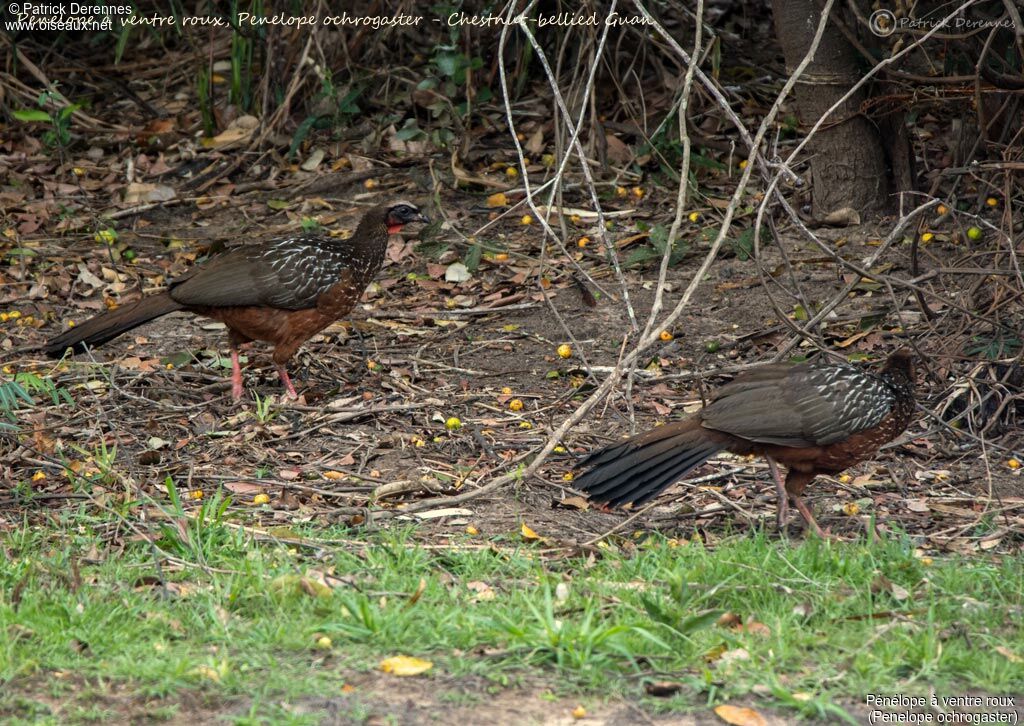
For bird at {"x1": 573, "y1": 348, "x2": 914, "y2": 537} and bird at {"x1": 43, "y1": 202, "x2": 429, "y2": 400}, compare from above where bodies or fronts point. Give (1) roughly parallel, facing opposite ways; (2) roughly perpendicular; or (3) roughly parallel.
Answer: roughly parallel

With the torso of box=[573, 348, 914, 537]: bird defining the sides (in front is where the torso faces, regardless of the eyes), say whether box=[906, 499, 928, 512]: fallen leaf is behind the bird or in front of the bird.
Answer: in front

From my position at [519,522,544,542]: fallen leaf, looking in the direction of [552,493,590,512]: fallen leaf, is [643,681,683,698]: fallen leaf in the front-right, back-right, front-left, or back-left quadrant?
back-right

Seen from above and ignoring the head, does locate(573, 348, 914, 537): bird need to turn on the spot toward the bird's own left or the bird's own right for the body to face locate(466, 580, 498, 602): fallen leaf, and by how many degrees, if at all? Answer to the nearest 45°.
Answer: approximately 135° to the bird's own right

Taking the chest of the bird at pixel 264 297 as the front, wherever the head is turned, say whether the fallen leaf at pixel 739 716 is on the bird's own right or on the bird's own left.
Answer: on the bird's own right

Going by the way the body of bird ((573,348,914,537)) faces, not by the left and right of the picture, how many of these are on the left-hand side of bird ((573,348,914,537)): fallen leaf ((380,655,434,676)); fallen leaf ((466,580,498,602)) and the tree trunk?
1

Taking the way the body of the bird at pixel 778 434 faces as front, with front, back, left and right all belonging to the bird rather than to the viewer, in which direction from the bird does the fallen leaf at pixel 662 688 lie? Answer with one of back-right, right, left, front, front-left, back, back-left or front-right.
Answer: right

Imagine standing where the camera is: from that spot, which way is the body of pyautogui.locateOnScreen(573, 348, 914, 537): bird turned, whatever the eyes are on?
to the viewer's right

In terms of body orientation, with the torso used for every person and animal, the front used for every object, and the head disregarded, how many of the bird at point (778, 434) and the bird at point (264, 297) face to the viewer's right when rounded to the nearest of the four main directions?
2

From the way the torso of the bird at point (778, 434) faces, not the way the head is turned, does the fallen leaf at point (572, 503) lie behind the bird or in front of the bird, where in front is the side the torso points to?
behind

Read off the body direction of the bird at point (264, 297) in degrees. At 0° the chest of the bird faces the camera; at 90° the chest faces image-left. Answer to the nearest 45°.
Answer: approximately 270°

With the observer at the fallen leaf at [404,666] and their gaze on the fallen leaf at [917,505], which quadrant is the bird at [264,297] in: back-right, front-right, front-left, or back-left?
front-left

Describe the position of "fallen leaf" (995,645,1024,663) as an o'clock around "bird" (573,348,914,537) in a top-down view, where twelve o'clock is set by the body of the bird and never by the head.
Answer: The fallen leaf is roughly at 2 o'clock from the bird.
